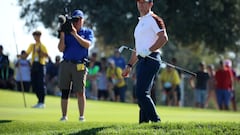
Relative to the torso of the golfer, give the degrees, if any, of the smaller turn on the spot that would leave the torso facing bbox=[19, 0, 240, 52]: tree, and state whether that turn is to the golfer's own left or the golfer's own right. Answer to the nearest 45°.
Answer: approximately 135° to the golfer's own right

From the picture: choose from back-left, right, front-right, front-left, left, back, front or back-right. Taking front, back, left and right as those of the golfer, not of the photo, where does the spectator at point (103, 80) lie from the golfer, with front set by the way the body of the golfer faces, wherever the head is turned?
back-right

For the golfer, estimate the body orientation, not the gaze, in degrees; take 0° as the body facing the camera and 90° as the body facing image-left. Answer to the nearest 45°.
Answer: approximately 45°

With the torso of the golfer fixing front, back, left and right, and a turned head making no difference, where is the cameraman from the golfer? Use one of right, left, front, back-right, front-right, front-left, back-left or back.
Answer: right

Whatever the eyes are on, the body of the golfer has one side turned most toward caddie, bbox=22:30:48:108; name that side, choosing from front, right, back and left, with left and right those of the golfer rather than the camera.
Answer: right

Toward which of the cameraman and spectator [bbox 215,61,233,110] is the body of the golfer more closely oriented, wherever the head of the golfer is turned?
the cameraman
